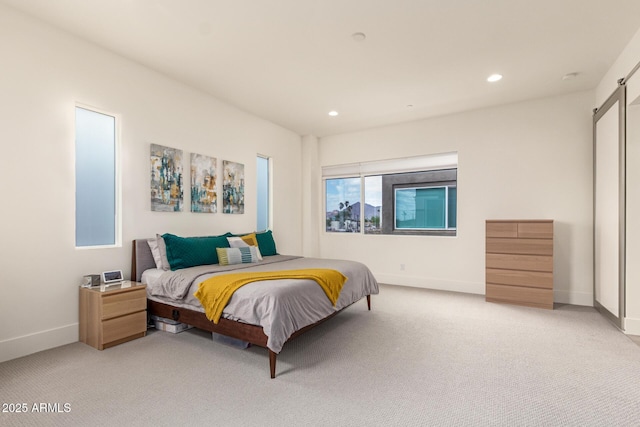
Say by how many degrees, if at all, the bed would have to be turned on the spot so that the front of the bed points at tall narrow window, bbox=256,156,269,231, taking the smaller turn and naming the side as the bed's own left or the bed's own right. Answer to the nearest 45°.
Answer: approximately 135° to the bed's own left

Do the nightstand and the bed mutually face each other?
no

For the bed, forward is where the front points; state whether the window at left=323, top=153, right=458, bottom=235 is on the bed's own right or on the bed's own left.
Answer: on the bed's own left

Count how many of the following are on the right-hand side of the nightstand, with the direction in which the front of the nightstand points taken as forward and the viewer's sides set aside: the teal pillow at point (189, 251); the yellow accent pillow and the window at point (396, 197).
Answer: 0

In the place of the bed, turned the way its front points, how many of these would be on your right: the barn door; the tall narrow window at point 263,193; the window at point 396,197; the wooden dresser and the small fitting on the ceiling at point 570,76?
0

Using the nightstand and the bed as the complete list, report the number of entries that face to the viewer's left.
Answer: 0

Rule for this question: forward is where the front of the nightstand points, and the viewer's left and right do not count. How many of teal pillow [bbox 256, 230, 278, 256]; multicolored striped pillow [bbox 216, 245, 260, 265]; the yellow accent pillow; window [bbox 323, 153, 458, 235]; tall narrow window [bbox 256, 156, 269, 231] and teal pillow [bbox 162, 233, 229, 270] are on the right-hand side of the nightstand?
0

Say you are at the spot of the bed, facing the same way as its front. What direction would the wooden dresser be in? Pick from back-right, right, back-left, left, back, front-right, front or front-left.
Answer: front-left

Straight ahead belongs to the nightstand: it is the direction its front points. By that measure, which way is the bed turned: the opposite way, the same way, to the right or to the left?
the same way

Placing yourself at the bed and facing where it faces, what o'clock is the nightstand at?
The nightstand is roughly at 5 o'clock from the bed.

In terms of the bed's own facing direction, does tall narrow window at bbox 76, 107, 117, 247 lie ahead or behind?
behind

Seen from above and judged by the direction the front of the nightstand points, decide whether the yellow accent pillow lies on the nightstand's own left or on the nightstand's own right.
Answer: on the nightstand's own left

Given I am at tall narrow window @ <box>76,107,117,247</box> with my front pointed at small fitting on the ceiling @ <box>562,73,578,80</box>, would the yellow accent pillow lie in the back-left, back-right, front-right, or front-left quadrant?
front-left

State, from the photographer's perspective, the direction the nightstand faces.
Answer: facing the viewer and to the right of the viewer
